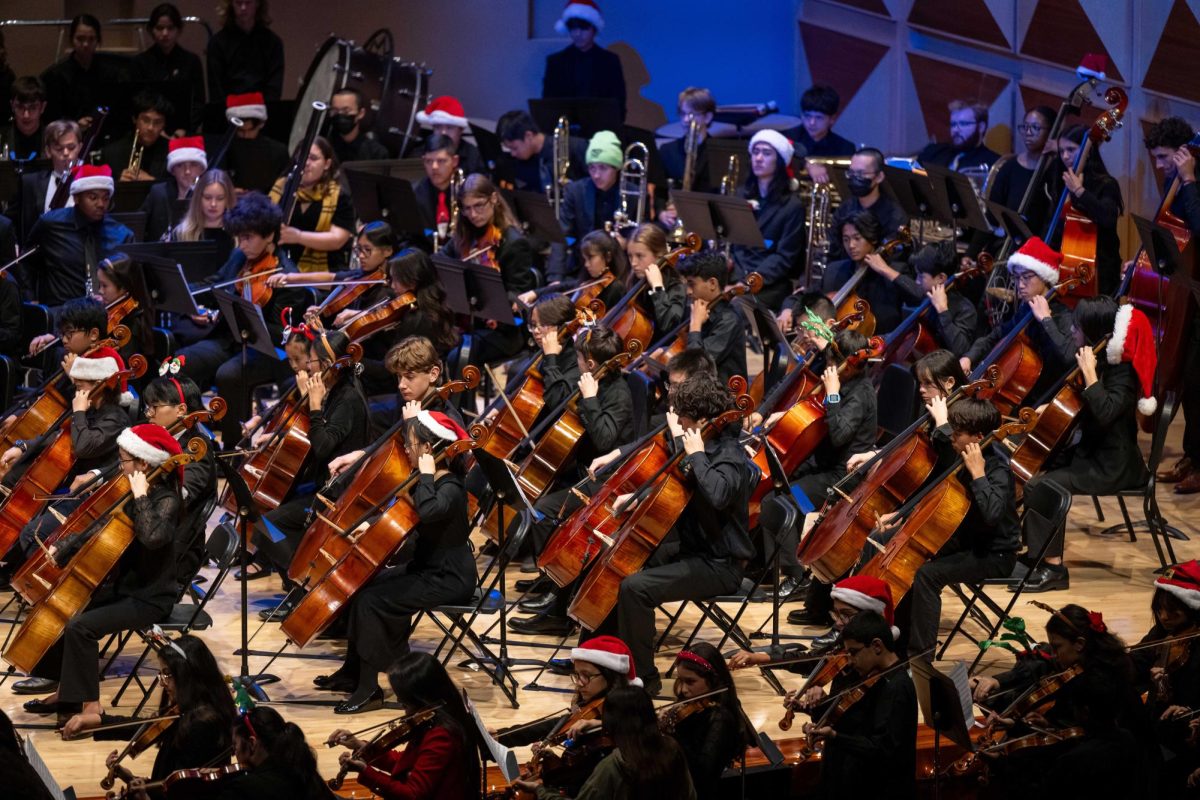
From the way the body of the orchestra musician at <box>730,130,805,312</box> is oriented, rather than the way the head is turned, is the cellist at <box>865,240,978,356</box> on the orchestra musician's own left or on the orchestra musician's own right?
on the orchestra musician's own left

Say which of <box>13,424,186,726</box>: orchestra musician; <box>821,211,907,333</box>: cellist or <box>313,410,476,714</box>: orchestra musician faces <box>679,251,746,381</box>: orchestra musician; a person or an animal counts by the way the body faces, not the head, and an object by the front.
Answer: <box>821,211,907,333</box>: cellist

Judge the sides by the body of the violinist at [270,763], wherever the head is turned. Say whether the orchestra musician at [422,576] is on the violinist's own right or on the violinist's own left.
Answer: on the violinist's own right

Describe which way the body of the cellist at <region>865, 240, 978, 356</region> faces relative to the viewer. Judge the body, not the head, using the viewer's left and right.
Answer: facing to the left of the viewer

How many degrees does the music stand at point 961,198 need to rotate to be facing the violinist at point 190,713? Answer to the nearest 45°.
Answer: approximately 180°

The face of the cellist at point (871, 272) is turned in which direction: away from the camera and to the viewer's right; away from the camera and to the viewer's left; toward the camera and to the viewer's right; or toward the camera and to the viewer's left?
toward the camera and to the viewer's left

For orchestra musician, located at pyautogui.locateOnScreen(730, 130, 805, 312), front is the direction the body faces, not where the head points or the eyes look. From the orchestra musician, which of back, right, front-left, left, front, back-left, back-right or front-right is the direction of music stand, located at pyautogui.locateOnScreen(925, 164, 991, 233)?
left

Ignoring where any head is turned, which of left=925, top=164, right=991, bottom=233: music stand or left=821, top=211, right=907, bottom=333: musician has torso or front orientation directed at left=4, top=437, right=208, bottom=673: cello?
the musician

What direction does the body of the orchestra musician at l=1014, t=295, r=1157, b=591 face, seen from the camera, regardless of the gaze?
to the viewer's left

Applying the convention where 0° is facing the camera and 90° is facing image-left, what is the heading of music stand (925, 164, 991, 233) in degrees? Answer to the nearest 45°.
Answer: approximately 225°

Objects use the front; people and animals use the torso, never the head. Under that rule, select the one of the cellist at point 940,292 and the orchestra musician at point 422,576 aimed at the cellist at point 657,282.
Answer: the cellist at point 940,292

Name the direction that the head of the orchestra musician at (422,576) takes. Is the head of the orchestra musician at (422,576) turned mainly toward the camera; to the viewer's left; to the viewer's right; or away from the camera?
to the viewer's left

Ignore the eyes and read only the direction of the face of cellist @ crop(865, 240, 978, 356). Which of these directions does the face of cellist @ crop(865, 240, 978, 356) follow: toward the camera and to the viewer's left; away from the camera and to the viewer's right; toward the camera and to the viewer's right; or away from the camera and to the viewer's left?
toward the camera and to the viewer's left
